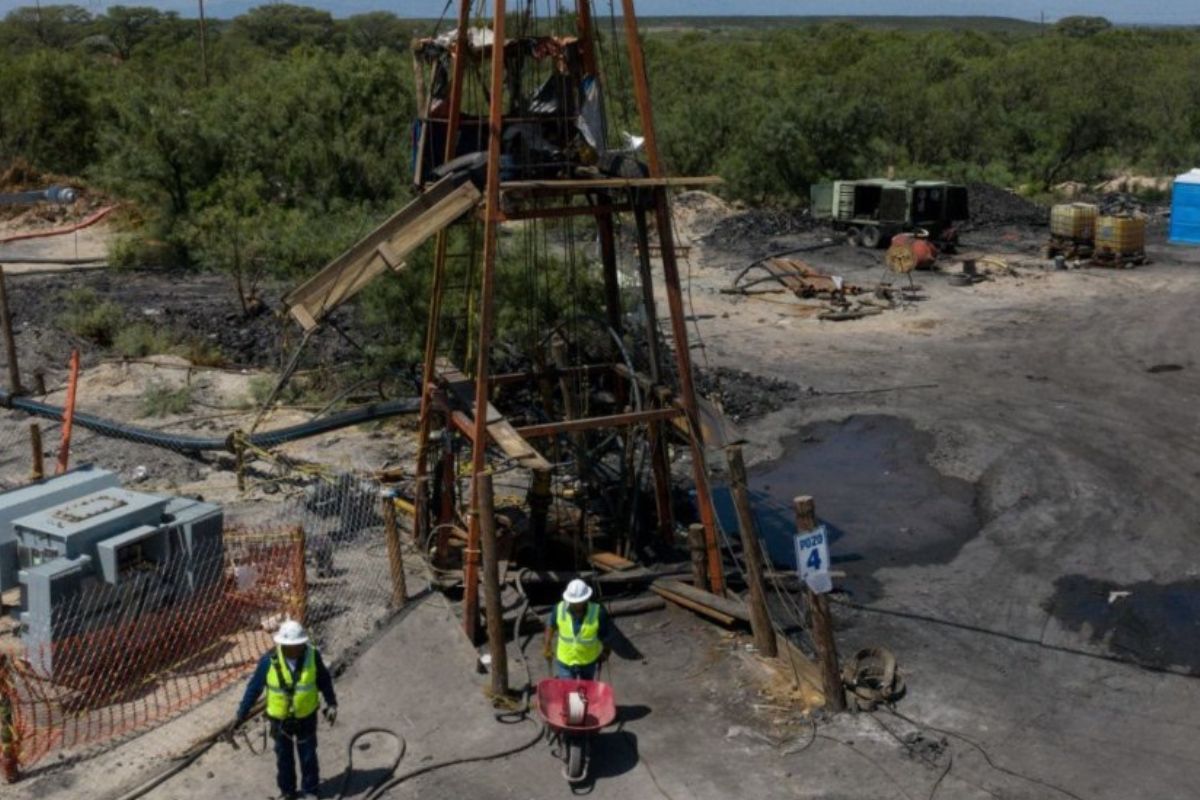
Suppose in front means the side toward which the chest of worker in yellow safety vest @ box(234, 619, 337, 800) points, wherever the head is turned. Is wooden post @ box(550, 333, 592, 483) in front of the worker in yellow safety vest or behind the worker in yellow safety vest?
behind

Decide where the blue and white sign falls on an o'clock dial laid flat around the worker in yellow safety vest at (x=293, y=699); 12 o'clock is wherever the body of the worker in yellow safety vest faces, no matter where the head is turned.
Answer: The blue and white sign is roughly at 9 o'clock from the worker in yellow safety vest.

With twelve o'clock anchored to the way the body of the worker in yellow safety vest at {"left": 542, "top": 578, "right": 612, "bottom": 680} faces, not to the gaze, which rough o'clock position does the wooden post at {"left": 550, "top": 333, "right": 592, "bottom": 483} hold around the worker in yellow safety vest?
The wooden post is roughly at 6 o'clock from the worker in yellow safety vest.

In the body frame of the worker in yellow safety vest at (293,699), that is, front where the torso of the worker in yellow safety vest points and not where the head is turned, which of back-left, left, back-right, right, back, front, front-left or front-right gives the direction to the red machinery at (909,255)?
back-left

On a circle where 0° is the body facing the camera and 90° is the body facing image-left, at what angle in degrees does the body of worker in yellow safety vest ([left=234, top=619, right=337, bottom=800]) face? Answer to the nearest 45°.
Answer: approximately 0°

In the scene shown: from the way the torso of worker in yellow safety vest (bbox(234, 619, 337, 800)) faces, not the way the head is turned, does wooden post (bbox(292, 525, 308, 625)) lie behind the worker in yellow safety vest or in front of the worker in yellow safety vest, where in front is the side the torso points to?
behind

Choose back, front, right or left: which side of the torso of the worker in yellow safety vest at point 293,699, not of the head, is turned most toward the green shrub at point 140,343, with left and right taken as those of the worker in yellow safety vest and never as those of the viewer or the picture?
back

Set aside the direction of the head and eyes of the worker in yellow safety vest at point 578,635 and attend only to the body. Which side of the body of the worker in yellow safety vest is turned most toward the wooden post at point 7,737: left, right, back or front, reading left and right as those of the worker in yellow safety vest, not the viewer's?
right

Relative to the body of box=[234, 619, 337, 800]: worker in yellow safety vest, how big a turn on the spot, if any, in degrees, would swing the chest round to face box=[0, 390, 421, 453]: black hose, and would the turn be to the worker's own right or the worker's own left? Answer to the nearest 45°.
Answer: approximately 180°

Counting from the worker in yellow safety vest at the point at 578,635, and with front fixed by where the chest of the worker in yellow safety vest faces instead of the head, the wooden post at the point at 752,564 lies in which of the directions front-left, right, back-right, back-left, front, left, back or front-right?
back-left

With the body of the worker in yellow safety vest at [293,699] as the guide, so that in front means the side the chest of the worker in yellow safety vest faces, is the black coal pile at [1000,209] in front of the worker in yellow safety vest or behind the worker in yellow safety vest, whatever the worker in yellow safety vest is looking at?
behind

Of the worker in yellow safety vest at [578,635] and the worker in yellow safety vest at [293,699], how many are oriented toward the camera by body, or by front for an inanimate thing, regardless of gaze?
2
